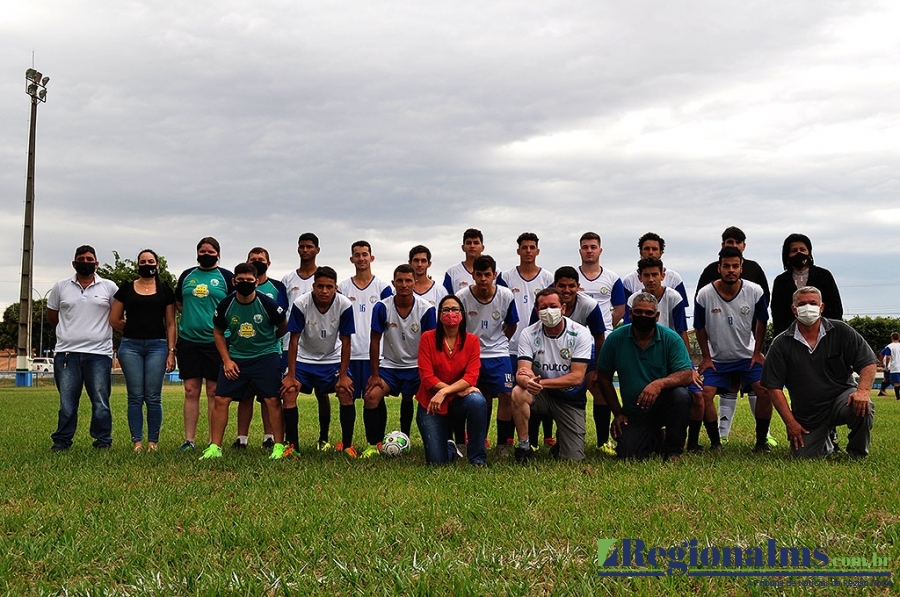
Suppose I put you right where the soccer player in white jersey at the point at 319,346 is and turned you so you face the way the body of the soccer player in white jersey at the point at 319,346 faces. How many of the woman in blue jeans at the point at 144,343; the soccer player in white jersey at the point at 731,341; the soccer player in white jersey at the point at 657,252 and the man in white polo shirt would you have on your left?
2

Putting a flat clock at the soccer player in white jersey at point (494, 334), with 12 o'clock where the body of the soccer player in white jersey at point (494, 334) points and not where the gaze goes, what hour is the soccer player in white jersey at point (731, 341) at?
the soccer player in white jersey at point (731, 341) is roughly at 9 o'clock from the soccer player in white jersey at point (494, 334).

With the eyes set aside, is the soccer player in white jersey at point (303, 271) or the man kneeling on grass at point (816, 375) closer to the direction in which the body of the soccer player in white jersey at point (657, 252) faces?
the man kneeling on grass

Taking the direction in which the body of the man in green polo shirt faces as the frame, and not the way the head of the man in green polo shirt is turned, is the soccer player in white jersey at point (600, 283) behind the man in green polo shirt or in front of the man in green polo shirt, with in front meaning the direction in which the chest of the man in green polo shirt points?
behind

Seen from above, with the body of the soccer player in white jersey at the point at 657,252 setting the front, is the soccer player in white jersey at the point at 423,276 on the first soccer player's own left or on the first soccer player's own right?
on the first soccer player's own right

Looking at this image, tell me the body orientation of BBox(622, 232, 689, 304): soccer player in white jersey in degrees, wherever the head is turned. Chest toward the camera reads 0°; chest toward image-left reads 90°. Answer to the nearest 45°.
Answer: approximately 0°

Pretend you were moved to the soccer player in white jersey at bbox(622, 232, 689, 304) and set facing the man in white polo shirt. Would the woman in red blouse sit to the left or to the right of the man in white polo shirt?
left
